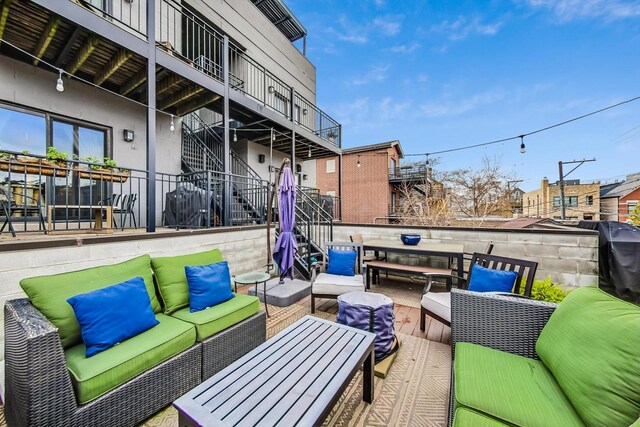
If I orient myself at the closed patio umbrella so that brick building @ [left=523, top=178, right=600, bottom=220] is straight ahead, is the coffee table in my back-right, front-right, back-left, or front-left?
back-right

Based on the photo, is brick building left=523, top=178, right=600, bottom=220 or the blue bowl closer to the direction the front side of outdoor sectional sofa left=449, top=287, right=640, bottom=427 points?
the blue bowl

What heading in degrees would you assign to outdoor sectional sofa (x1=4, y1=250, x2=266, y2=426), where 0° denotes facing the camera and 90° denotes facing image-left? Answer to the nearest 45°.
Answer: approximately 315°

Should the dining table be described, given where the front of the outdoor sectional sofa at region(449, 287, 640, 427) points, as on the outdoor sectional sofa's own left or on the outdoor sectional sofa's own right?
on the outdoor sectional sofa's own right

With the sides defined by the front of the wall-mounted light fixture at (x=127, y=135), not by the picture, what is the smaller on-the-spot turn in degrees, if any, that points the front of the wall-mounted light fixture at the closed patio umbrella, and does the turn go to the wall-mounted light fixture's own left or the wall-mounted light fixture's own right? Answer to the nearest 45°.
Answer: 0° — it already faces it

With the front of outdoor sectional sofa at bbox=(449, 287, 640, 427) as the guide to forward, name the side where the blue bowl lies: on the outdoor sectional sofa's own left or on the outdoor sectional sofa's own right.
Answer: on the outdoor sectional sofa's own right

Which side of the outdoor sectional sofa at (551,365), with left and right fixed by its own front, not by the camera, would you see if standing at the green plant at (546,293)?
right

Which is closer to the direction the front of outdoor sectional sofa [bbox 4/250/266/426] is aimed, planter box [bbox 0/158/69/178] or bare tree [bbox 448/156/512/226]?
the bare tree

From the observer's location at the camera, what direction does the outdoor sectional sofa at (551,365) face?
facing to the left of the viewer

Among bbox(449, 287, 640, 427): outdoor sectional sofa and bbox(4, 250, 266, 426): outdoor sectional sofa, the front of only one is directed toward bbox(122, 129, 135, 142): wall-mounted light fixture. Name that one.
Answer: bbox(449, 287, 640, 427): outdoor sectional sofa

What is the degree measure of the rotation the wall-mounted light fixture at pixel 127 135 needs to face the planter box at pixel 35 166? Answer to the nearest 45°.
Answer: approximately 45° to its right
